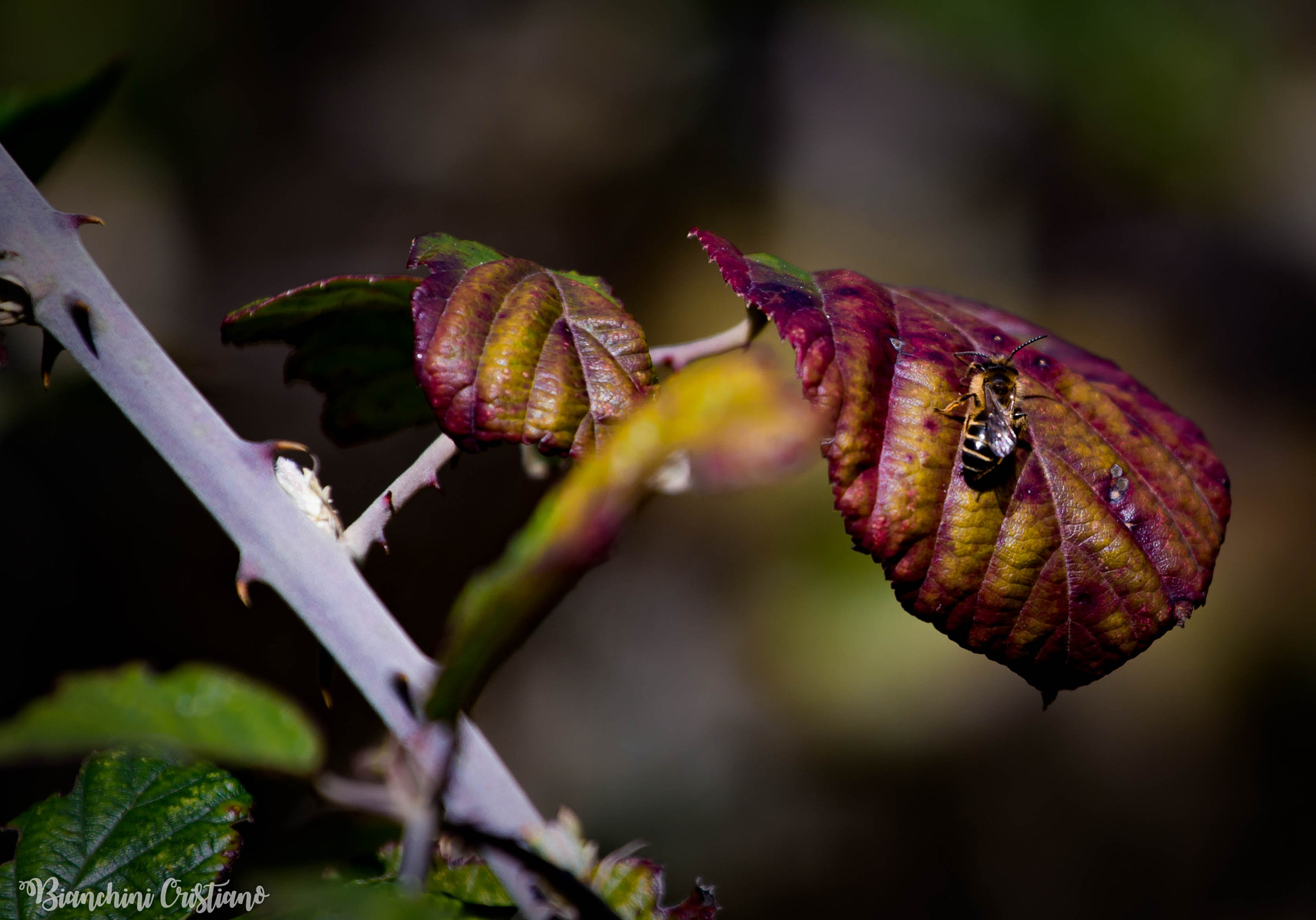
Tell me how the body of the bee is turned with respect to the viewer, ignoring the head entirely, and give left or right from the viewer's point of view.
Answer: facing away from the viewer
